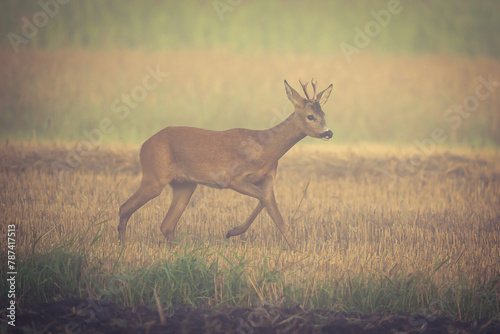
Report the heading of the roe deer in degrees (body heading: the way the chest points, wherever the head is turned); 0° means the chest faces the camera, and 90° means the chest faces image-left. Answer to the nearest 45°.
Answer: approximately 270°
